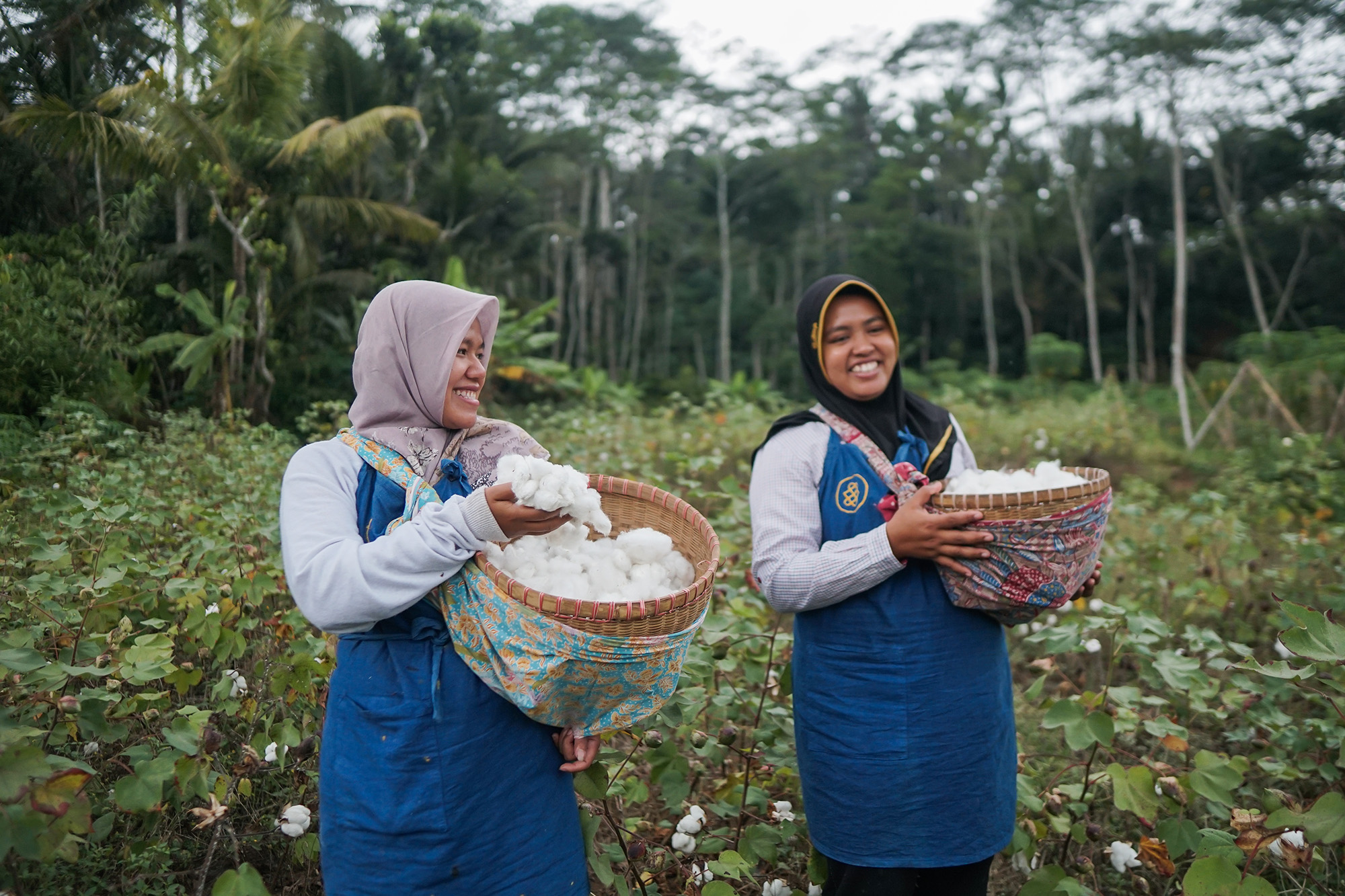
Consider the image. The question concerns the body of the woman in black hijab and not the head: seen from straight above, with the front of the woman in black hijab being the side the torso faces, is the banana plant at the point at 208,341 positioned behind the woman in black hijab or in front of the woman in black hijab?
behind

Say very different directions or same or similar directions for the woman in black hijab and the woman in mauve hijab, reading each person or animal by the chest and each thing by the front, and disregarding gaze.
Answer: same or similar directions

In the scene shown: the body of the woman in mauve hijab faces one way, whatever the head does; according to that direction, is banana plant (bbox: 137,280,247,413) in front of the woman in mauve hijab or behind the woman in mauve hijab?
behind

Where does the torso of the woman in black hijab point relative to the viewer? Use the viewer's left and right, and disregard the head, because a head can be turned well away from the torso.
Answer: facing the viewer and to the right of the viewer

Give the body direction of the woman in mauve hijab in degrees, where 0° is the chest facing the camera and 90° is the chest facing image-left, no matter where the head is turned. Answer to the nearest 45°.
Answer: approximately 315°

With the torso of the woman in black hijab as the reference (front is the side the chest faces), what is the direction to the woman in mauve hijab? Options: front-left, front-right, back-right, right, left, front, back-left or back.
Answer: right
